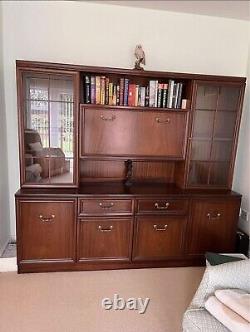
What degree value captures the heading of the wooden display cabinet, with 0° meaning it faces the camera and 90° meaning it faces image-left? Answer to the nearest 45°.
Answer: approximately 0°

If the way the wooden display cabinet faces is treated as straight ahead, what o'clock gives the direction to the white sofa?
The white sofa is roughly at 11 o'clock from the wooden display cabinet.
